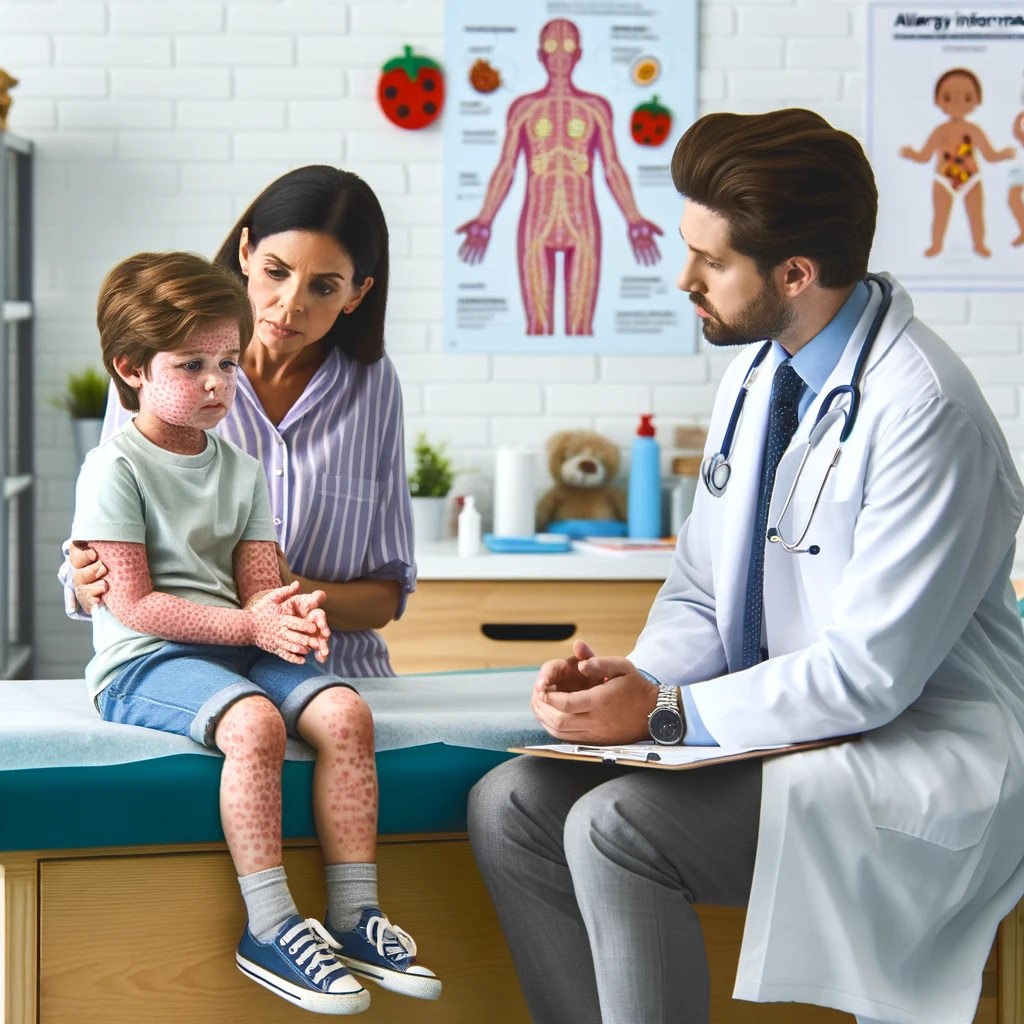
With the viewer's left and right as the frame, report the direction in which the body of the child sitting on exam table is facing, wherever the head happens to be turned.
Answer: facing the viewer and to the right of the viewer

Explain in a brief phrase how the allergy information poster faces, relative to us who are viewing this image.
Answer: facing the viewer

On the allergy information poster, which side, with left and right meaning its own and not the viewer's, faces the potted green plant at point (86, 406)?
right

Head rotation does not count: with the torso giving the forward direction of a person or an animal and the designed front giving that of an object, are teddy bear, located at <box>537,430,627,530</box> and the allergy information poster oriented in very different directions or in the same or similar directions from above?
same or similar directions

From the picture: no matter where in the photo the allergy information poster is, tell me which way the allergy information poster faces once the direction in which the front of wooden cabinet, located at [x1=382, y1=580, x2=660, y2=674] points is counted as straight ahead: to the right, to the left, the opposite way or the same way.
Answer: the same way

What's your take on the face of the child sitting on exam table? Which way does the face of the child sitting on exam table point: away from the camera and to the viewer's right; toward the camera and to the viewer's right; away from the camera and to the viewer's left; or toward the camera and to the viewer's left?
toward the camera and to the viewer's right

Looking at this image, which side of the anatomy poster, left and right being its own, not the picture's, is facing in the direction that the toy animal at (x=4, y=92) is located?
right

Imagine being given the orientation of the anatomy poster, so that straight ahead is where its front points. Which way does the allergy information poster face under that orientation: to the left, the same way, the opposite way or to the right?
the same way

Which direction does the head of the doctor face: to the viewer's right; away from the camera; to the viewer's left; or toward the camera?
to the viewer's left

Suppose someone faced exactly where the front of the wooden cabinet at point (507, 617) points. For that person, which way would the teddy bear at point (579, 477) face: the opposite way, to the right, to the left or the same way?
the same way

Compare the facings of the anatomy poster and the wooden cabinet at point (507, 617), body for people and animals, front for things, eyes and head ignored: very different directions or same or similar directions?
same or similar directions

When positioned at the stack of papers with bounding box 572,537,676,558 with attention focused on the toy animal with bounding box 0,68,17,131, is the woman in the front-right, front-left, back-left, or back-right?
front-left

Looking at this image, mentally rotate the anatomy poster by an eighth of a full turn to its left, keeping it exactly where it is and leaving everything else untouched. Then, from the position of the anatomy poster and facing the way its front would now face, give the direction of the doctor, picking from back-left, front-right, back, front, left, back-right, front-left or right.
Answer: front-right

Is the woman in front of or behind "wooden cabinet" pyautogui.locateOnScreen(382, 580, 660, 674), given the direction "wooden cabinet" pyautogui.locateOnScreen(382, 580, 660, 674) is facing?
in front
